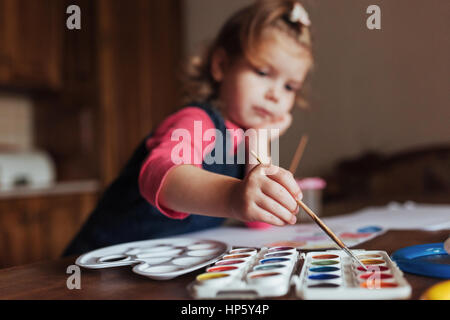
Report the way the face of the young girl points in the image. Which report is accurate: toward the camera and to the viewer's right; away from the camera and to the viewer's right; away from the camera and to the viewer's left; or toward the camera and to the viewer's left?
toward the camera and to the viewer's right

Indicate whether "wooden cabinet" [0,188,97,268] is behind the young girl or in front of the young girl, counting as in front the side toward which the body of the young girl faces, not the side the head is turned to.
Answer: behind

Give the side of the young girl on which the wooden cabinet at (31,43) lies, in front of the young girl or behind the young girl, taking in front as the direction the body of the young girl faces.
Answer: behind

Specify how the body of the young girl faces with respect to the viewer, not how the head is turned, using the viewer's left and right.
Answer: facing the viewer and to the right of the viewer
